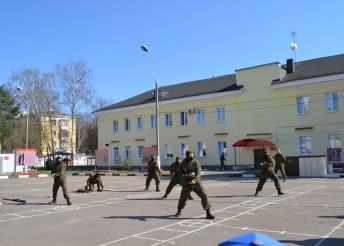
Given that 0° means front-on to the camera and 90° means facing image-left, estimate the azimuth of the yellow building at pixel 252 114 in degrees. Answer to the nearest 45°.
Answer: approximately 45°

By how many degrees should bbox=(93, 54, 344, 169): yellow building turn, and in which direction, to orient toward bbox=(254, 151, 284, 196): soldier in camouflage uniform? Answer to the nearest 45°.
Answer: approximately 45° to its left

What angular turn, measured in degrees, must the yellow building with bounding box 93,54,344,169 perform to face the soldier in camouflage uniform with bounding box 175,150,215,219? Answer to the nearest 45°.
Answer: approximately 45° to its left
